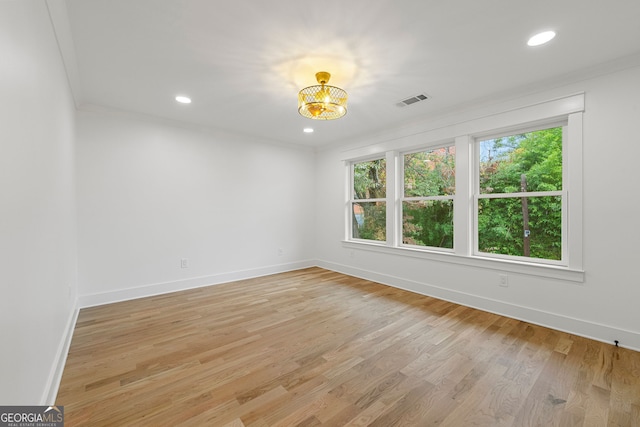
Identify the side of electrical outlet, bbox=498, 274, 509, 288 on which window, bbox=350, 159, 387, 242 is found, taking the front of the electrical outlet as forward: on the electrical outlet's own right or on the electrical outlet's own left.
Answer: on the electrical outlet's own right

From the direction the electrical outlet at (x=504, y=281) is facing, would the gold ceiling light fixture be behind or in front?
in front

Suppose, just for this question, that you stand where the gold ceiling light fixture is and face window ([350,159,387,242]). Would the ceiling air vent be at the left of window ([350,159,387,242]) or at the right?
right
